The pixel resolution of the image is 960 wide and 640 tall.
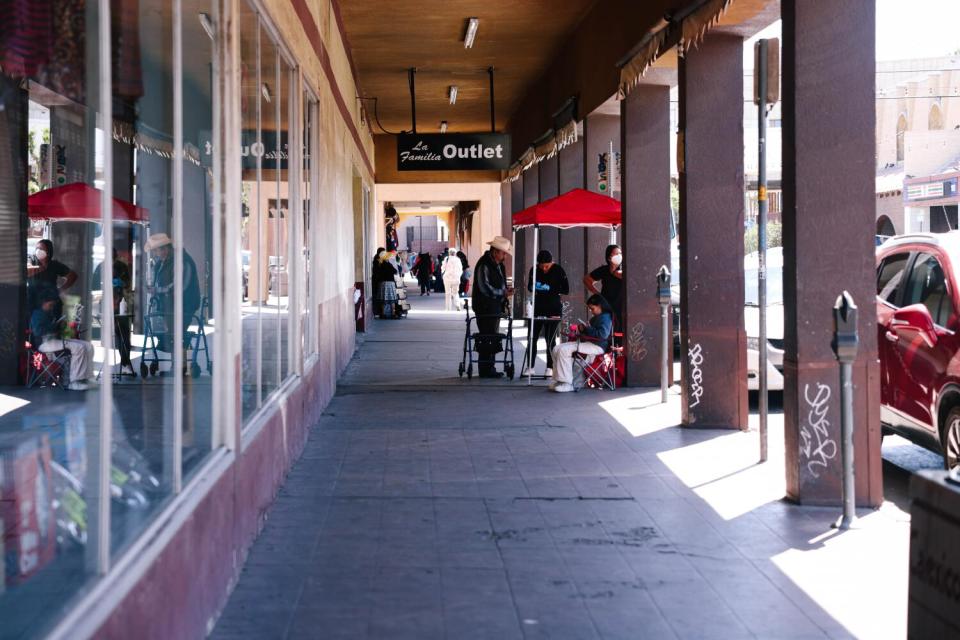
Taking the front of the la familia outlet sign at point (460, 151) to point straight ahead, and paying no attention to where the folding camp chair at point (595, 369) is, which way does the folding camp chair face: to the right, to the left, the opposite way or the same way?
to the right

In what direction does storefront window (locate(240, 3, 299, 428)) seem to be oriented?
to the viewer's right

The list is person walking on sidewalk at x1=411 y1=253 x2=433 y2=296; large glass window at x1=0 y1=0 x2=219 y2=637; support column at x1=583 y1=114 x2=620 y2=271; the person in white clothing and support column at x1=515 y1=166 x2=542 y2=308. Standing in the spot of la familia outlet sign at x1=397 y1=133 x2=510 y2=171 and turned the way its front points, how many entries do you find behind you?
3

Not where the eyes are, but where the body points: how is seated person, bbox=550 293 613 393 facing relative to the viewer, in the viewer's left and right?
facing to the left of the viewer

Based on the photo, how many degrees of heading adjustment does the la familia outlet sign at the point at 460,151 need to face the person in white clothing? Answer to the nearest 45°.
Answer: approximately 180°

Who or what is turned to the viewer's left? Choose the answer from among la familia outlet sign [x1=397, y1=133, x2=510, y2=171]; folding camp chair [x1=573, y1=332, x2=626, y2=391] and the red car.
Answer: the folding camp chair

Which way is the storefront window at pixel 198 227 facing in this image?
to the viewer's right

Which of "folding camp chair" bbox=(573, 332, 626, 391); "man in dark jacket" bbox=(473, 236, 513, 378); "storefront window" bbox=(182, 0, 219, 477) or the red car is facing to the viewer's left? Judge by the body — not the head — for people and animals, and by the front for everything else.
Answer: the folding camp chair

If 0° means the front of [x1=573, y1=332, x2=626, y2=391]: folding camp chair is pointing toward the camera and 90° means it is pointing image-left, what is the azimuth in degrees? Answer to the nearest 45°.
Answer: approximately 90°

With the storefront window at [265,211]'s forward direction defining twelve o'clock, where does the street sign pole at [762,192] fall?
The street sign pole is roughly at 12 o'clock from the storefront window.

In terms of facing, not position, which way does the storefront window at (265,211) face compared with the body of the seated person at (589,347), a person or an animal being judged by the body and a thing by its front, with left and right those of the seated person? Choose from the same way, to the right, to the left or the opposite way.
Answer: the opposite way
